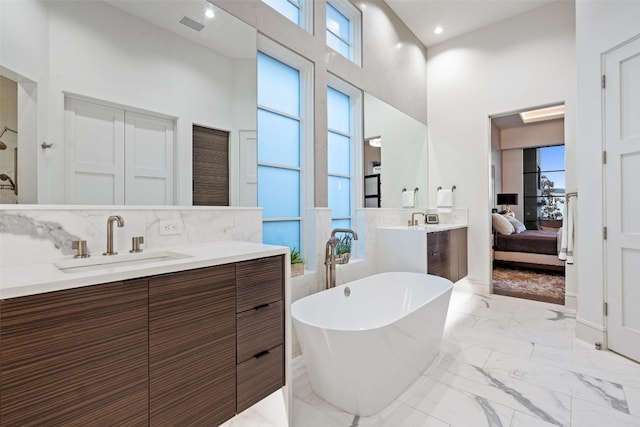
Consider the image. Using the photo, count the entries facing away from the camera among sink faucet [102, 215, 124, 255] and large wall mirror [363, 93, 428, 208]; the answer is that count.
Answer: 0

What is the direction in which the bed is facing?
to the viewer's right

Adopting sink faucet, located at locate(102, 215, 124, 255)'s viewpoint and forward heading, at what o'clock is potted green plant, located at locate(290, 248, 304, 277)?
The potted green plant is roughly at 10 o'clock from the sink faucet.

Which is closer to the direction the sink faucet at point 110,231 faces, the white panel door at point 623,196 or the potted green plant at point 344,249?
the white panel door

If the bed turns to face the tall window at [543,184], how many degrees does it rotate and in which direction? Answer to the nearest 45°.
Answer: approximately 90° to its left

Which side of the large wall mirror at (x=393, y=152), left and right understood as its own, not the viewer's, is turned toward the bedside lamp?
left

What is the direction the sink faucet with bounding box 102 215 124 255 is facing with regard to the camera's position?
facing the viewer and to the right of the viewer

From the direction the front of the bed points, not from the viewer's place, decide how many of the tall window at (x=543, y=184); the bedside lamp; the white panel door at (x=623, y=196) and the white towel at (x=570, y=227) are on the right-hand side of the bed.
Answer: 2

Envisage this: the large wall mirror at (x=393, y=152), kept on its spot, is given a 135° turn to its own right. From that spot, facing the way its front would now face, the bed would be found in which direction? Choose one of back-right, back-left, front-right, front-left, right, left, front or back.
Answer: back-right

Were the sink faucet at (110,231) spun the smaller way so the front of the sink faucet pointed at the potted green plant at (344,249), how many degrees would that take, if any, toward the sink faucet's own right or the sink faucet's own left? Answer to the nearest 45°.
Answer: approximately 45° to the sink faucet's own left

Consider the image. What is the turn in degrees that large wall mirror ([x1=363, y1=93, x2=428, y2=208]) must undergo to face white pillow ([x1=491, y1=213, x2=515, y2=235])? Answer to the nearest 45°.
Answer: approximately 90° to its left

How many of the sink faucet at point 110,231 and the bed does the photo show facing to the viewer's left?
0
